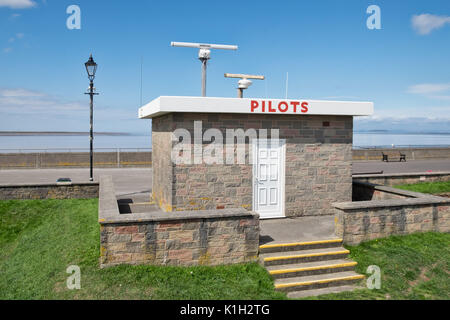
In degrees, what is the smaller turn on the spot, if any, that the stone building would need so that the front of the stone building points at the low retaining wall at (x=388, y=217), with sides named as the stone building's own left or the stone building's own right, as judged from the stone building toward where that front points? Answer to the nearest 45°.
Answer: approximately 90° to the stone building's own left

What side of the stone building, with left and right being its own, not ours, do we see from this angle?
front

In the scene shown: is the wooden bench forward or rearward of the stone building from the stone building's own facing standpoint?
rearward

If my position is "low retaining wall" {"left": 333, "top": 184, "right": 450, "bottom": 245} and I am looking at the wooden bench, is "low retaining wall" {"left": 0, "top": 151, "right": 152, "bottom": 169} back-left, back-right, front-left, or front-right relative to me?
front-left

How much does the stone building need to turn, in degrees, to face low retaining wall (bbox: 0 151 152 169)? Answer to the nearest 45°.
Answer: approximately 135° to its right

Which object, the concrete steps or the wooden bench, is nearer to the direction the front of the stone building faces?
the concrete steps

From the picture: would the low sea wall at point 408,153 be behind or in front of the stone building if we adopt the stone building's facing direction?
behind

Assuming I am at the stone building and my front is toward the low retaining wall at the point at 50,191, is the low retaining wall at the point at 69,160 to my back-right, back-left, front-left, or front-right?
front-right

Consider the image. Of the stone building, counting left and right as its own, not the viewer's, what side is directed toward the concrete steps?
front

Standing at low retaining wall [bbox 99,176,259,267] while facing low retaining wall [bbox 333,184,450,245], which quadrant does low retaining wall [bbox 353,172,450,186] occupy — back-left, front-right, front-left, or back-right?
front-left

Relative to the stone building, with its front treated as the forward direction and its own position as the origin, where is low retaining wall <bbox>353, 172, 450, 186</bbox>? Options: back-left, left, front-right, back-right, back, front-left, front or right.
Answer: back-left
